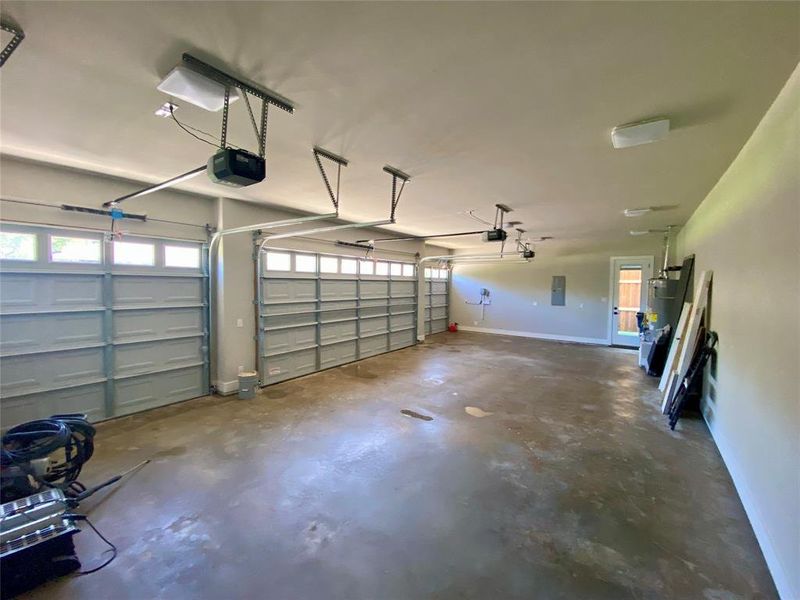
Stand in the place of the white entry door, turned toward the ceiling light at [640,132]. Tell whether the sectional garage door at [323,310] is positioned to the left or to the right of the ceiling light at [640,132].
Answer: right

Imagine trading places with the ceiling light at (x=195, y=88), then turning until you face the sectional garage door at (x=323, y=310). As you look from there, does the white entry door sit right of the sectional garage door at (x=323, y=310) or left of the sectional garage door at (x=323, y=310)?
right

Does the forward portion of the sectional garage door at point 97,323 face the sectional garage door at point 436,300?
no

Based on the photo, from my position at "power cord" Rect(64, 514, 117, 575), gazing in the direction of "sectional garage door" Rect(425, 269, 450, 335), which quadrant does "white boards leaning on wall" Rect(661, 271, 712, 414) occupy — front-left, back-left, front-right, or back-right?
front-right
